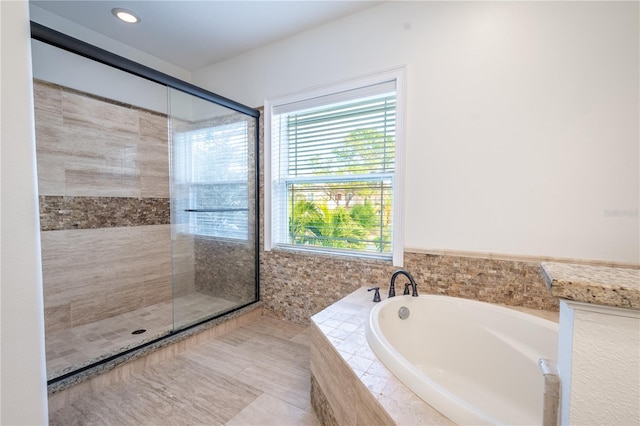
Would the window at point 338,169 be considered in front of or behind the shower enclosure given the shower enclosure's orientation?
in front

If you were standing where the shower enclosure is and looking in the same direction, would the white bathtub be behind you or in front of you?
in front
